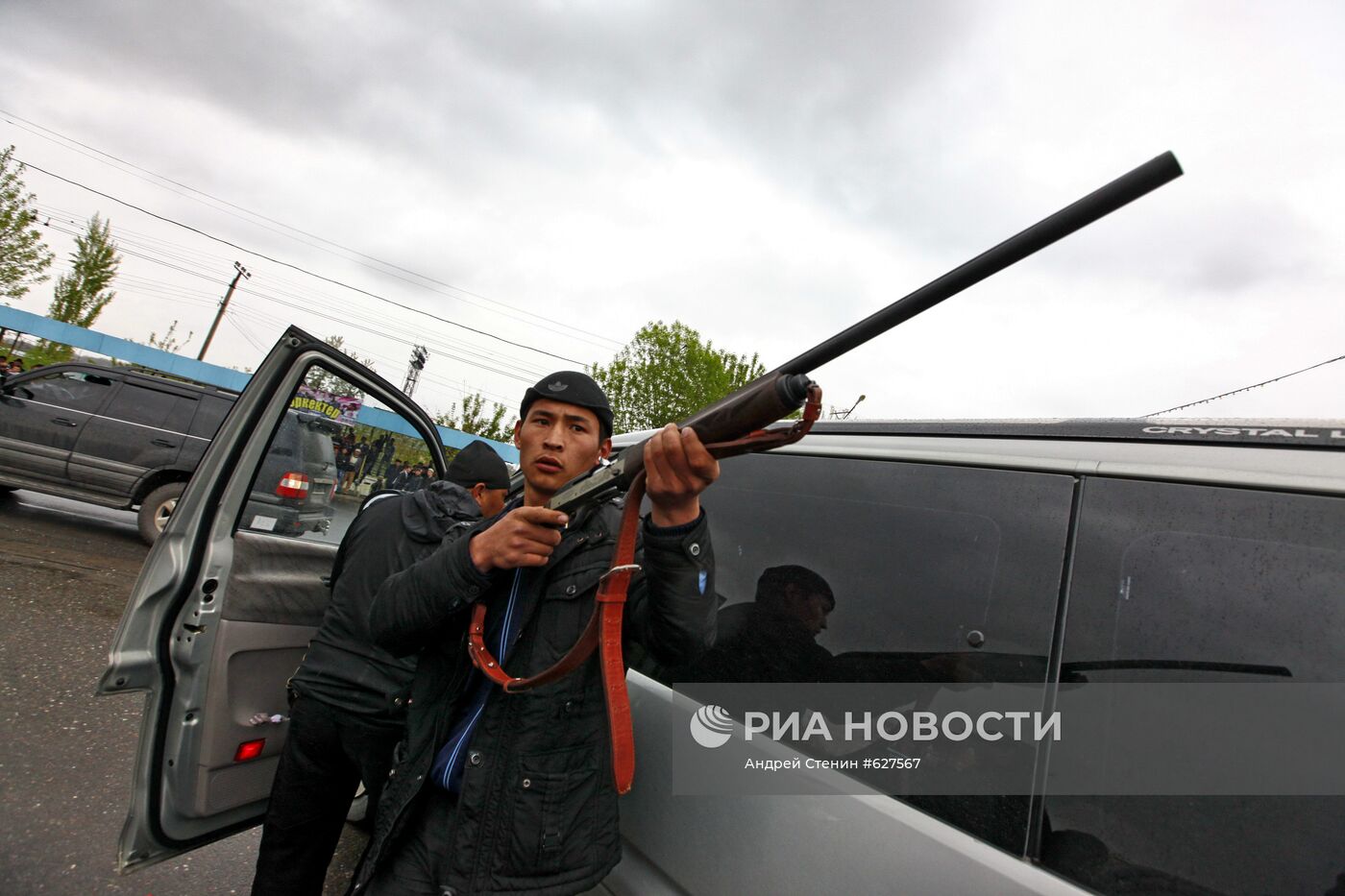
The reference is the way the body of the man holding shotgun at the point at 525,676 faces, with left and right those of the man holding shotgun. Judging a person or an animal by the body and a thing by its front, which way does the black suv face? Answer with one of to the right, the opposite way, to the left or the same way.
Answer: to the right

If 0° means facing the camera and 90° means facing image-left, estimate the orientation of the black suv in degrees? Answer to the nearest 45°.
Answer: approximately 135°

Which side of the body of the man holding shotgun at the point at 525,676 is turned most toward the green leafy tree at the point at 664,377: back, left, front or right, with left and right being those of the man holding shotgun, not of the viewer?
back

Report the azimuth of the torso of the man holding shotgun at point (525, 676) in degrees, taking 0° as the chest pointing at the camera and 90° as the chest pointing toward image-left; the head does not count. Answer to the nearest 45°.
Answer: approximately 0°
